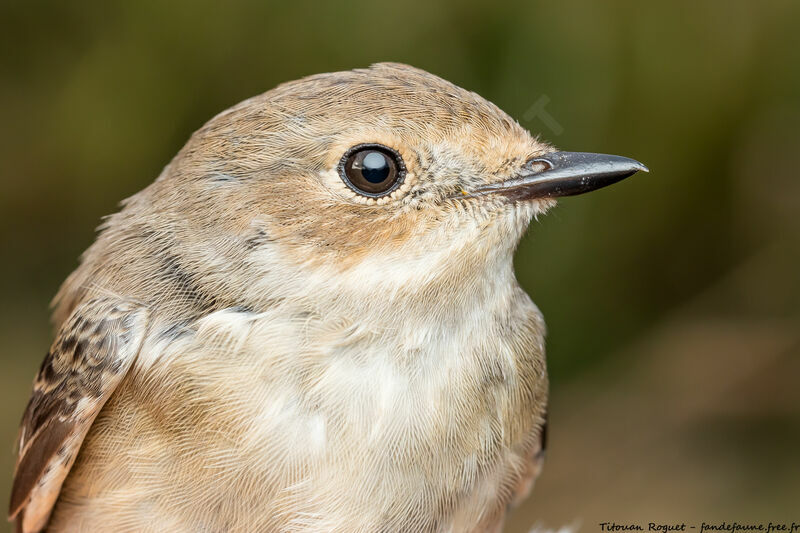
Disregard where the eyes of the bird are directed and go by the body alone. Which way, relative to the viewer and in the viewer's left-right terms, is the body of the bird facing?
facing the viewer and to the right of the viewer
